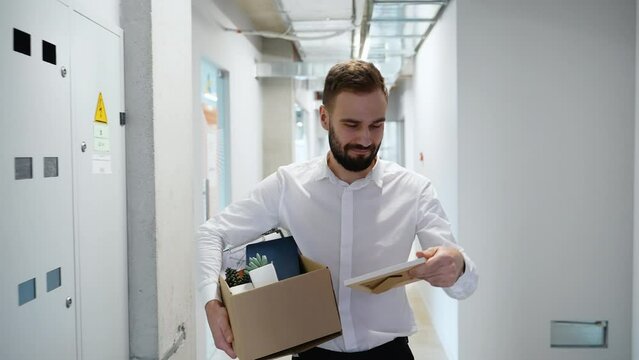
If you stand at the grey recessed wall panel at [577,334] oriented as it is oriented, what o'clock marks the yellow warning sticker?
The yellow warning sticker is roughly at 1 o'clock from the grey recessed wall panel.

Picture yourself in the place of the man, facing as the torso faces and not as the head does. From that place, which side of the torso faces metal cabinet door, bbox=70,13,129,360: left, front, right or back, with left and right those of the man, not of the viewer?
right

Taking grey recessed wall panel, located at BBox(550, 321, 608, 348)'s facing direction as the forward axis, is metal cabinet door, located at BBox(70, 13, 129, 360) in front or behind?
in front

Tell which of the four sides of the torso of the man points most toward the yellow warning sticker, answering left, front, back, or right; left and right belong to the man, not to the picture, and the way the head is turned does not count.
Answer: right

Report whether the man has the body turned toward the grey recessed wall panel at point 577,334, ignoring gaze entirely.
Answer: no

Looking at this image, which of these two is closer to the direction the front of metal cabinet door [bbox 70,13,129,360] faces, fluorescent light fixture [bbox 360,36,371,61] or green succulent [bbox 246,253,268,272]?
the green succulent

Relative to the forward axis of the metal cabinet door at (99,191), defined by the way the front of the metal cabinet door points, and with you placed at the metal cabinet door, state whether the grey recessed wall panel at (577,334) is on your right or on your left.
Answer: on your left

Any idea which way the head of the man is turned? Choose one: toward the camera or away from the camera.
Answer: toward the camera

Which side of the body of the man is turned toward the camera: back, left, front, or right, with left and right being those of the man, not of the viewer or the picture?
front

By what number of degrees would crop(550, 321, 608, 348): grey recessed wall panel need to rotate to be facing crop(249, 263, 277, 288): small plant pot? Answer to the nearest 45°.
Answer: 0° — it already faces it

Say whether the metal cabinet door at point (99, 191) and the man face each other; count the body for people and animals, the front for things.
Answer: no

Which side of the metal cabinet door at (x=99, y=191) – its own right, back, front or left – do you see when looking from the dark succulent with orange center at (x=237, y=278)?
front

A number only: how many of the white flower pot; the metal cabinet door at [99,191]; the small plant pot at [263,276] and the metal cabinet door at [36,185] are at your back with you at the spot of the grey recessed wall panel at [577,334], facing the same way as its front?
0

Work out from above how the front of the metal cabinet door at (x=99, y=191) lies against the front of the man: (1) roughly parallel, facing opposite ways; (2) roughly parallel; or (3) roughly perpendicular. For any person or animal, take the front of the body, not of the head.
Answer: roughly perpendicular
